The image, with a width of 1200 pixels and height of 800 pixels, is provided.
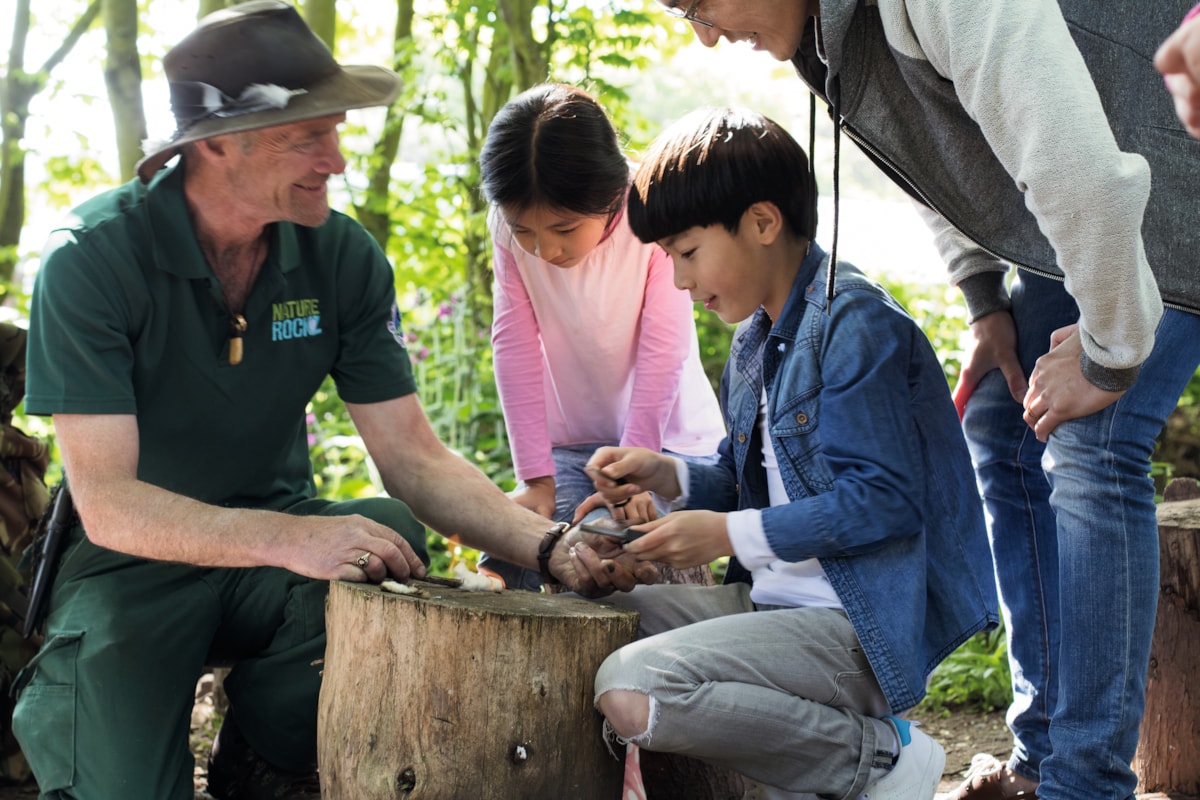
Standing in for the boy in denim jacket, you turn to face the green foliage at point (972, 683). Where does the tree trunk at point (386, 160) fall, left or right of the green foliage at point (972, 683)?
left

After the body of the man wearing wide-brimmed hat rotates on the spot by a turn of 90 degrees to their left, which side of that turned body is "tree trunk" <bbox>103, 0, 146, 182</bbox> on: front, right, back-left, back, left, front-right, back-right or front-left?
front-left

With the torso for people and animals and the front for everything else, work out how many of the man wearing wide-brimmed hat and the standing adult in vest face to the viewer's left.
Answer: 1

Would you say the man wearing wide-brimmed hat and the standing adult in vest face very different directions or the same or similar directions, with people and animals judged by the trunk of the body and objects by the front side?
very different directions

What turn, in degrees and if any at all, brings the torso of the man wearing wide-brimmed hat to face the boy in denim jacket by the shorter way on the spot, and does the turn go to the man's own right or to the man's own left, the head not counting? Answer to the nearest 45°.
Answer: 0° — they already face them

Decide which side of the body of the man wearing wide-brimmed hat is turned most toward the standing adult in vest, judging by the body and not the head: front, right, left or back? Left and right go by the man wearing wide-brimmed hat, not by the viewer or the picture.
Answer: front

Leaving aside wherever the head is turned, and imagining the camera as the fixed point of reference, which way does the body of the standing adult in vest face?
to the viewer's left

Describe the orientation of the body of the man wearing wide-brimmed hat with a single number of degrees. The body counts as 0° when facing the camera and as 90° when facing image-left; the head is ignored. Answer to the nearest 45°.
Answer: approximately 315°

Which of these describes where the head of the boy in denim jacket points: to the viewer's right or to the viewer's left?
to the viewer's left

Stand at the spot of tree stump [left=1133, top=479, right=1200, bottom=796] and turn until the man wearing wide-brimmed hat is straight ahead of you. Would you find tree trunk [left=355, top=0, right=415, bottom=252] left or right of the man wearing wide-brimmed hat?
right

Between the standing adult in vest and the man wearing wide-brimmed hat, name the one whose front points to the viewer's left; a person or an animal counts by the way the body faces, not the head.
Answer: the standing adult in vest

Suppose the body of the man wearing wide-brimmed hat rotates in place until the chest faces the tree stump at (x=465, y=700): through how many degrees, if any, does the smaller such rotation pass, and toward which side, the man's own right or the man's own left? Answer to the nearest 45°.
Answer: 0° — they already face it

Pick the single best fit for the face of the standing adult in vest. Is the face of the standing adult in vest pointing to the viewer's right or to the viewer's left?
to the viewer's left

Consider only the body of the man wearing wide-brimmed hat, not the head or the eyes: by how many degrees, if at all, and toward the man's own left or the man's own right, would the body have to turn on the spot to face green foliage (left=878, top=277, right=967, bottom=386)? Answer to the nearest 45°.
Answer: approximately 90° to the man's own left
